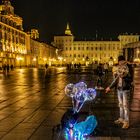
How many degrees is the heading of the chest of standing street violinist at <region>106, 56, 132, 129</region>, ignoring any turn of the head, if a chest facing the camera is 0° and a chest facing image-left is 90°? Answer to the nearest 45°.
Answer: approximately 45°

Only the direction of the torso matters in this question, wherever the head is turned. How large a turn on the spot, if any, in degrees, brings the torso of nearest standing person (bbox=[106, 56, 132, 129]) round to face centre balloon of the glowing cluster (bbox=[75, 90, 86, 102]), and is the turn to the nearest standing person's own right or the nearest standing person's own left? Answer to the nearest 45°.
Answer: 0° — they already face it
